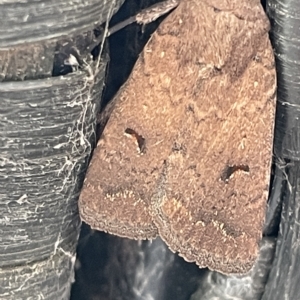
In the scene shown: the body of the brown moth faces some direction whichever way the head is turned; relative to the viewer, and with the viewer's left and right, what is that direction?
facing away from the viewer
